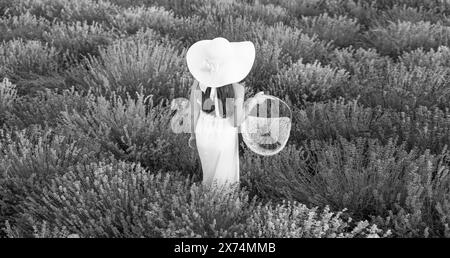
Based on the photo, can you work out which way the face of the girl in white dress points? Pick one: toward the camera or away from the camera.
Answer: away from the camera

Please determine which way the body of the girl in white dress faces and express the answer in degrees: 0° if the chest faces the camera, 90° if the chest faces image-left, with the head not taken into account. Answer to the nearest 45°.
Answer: approximately 180°
